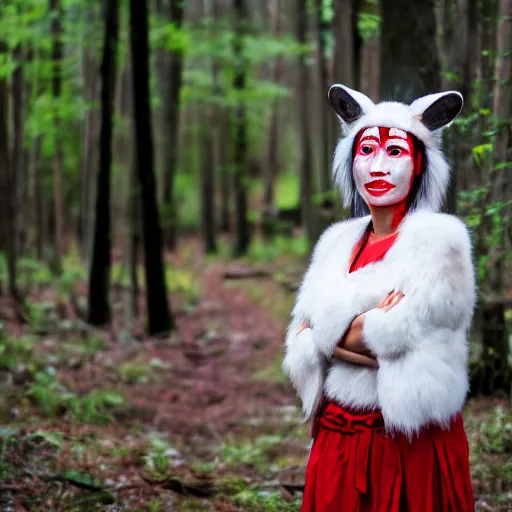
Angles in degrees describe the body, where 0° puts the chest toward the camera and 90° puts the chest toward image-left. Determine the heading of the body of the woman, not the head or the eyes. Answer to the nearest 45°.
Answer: approximately 45°

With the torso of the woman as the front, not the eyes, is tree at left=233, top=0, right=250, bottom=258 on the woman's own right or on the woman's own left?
on the woman's own right

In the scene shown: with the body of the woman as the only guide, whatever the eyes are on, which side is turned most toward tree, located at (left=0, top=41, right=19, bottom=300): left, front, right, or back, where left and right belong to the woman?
right

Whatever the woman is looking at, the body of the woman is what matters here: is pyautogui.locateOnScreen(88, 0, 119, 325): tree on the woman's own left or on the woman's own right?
on the woman's own right

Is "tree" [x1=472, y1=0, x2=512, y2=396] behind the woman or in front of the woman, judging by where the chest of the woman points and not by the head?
behind

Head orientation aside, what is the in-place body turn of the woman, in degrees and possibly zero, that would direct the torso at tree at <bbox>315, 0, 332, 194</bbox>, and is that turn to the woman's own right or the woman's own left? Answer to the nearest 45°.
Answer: approximately 135° to the woman's own right
